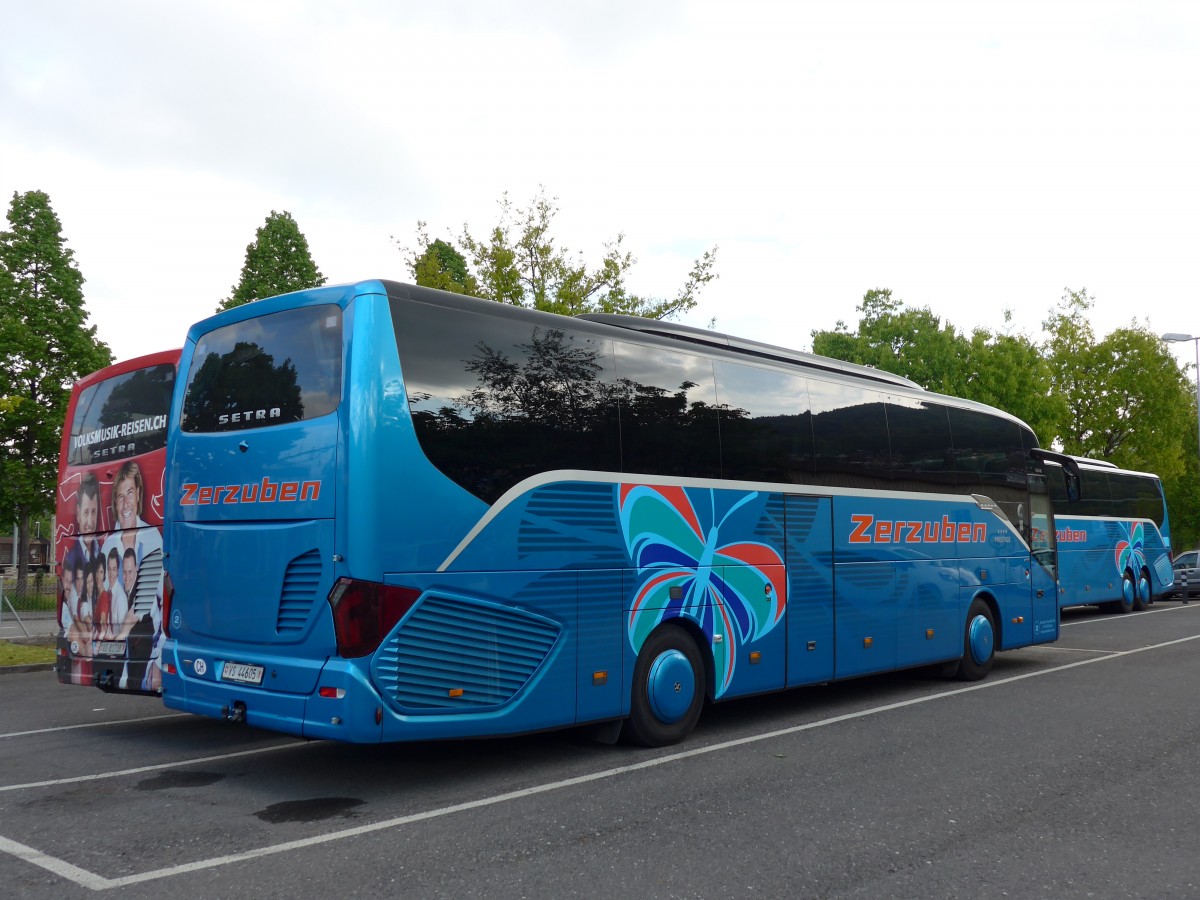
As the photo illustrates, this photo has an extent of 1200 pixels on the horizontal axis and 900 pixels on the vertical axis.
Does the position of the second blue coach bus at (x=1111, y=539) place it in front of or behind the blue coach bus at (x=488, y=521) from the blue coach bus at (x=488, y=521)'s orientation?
in front

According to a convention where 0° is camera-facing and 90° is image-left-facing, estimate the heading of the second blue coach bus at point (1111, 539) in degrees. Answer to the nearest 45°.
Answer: approximately 45°

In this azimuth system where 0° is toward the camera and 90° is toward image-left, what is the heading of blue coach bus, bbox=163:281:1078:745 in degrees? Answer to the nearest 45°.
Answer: approximately 225°

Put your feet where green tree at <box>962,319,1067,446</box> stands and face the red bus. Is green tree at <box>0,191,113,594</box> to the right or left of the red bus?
right

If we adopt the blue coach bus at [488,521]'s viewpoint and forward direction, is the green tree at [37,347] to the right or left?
on its left

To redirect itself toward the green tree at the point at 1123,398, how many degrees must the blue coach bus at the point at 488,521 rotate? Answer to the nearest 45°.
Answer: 0° — it already faces it

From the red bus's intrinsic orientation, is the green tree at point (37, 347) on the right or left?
on its left

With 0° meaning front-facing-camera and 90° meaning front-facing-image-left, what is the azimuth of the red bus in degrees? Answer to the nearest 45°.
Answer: approximately 225°

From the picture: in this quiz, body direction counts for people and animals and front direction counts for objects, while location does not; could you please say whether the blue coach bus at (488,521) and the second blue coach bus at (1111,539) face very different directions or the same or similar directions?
very different directions

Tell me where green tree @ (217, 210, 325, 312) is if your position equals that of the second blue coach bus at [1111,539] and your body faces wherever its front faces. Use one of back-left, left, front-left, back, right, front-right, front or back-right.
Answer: front-right

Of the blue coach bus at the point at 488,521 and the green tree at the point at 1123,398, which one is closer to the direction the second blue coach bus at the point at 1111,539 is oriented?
the blue coach bus

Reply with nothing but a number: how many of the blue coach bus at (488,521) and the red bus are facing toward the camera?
0
